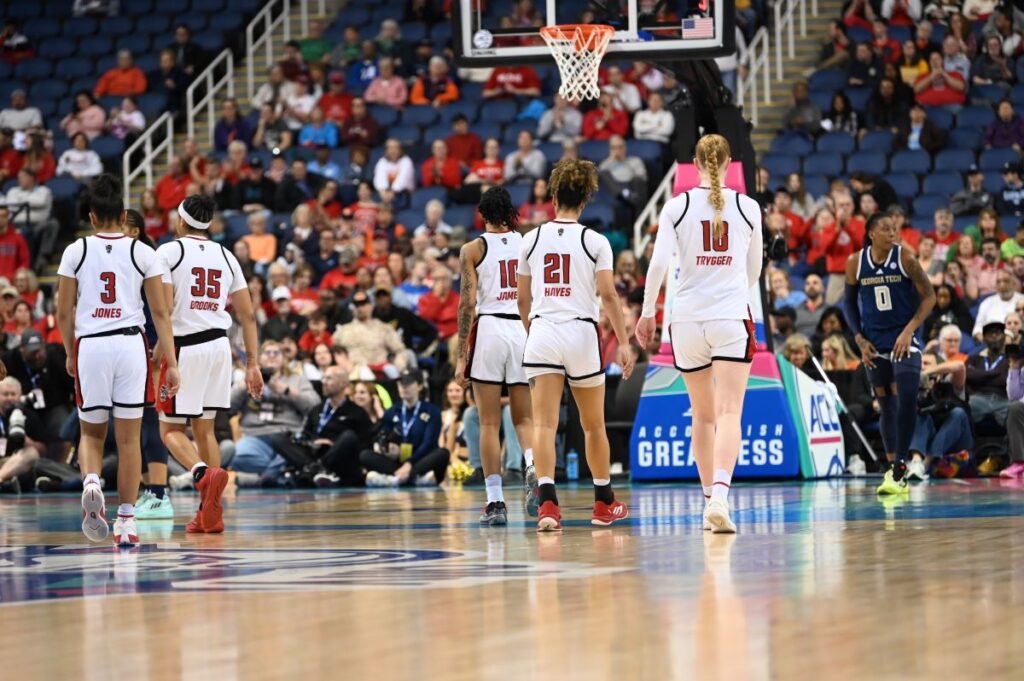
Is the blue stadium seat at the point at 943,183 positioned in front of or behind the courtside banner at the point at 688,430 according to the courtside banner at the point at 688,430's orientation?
behind

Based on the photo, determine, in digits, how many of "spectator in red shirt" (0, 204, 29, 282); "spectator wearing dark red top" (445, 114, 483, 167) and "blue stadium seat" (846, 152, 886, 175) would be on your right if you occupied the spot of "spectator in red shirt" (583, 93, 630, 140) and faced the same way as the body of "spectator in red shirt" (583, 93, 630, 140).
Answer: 2

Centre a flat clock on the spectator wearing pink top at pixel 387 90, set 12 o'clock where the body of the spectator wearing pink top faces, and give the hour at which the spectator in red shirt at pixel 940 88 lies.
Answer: The spectator in red shirt is roughly at 10 o'clock from the spectator wearing pink top.

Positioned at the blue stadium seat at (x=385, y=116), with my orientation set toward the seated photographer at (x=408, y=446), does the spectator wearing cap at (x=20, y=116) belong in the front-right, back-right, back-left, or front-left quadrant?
back-right

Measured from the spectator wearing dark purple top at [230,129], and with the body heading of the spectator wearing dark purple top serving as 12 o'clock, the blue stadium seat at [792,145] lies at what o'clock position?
The blue stadium seat is roughly at 10 o'clock from the spectator wearing dark purple top.

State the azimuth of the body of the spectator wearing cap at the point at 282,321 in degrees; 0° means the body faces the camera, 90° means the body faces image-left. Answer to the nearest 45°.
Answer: approximately 0°

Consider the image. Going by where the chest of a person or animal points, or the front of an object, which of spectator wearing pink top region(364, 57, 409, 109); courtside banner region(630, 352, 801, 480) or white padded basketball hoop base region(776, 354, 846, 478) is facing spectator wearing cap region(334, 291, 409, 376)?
spectator wearing pink top region(364, 57, 409, 109)

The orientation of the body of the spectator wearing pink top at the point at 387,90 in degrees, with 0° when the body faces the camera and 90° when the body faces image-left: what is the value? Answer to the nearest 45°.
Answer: approximately 0°

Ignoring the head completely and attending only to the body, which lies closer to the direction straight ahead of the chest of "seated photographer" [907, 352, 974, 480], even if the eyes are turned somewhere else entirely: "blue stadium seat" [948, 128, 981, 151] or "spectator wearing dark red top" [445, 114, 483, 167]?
the spectator wearing dark red top
